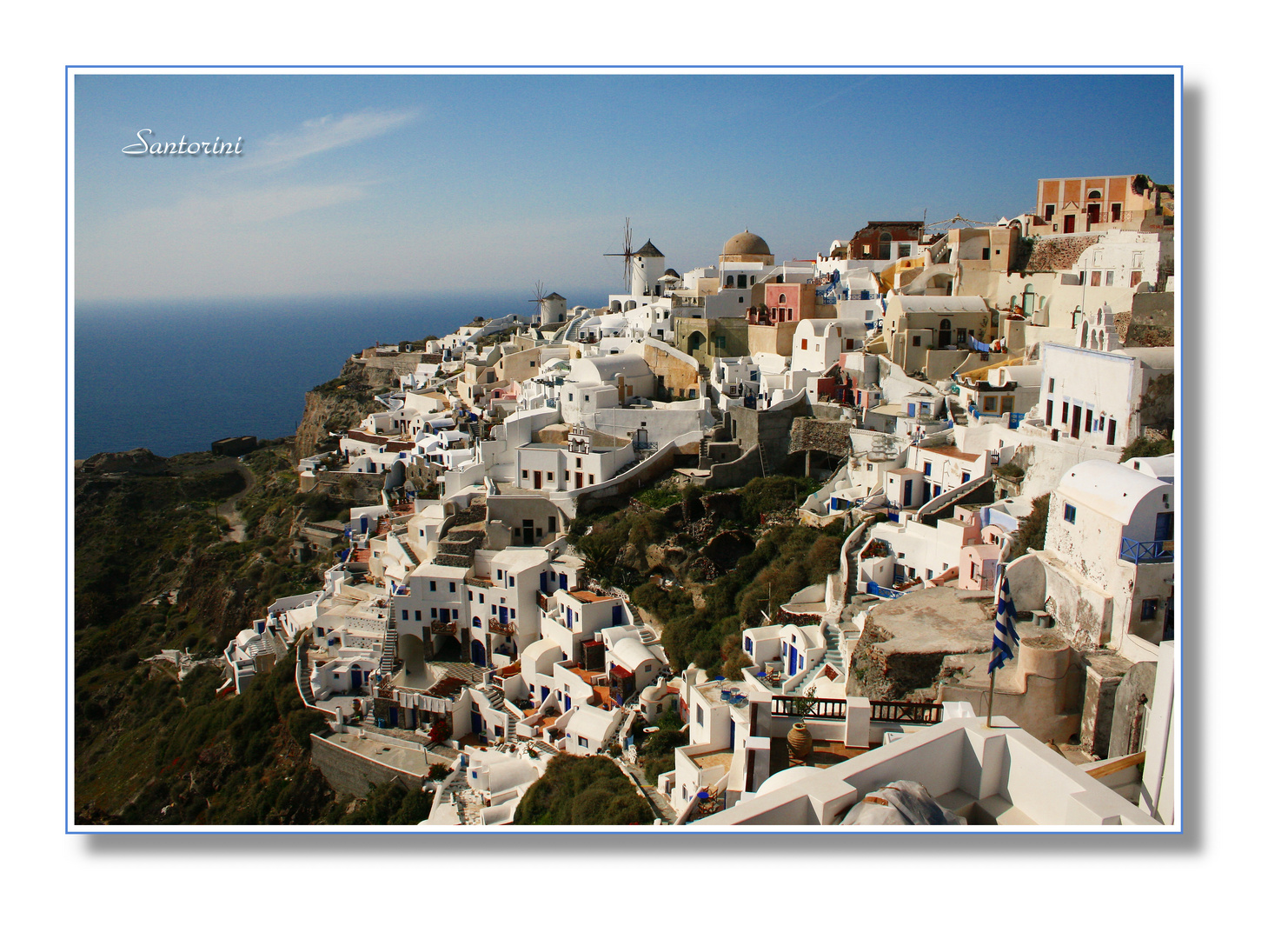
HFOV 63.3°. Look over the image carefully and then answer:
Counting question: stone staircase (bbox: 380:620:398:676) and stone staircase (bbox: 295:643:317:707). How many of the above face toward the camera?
2

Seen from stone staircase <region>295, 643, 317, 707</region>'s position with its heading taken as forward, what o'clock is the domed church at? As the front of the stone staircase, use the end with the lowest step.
The domed church is roughly at 8 o'clock from the stone staircase.

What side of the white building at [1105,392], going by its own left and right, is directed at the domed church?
right

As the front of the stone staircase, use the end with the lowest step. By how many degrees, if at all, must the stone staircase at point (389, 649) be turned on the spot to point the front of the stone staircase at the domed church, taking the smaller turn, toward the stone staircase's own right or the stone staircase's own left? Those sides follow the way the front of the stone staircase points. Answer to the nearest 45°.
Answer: approximately 135° to the stone staircase's own left

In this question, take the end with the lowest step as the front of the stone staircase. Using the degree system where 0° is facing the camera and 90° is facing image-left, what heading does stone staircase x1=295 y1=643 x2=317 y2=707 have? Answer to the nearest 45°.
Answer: approximately 0°

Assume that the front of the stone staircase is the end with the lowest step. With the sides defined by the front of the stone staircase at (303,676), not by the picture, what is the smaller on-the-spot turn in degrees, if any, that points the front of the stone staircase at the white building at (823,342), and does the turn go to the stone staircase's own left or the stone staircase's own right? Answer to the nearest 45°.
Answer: approximately 90° to the stone staircase's own left
